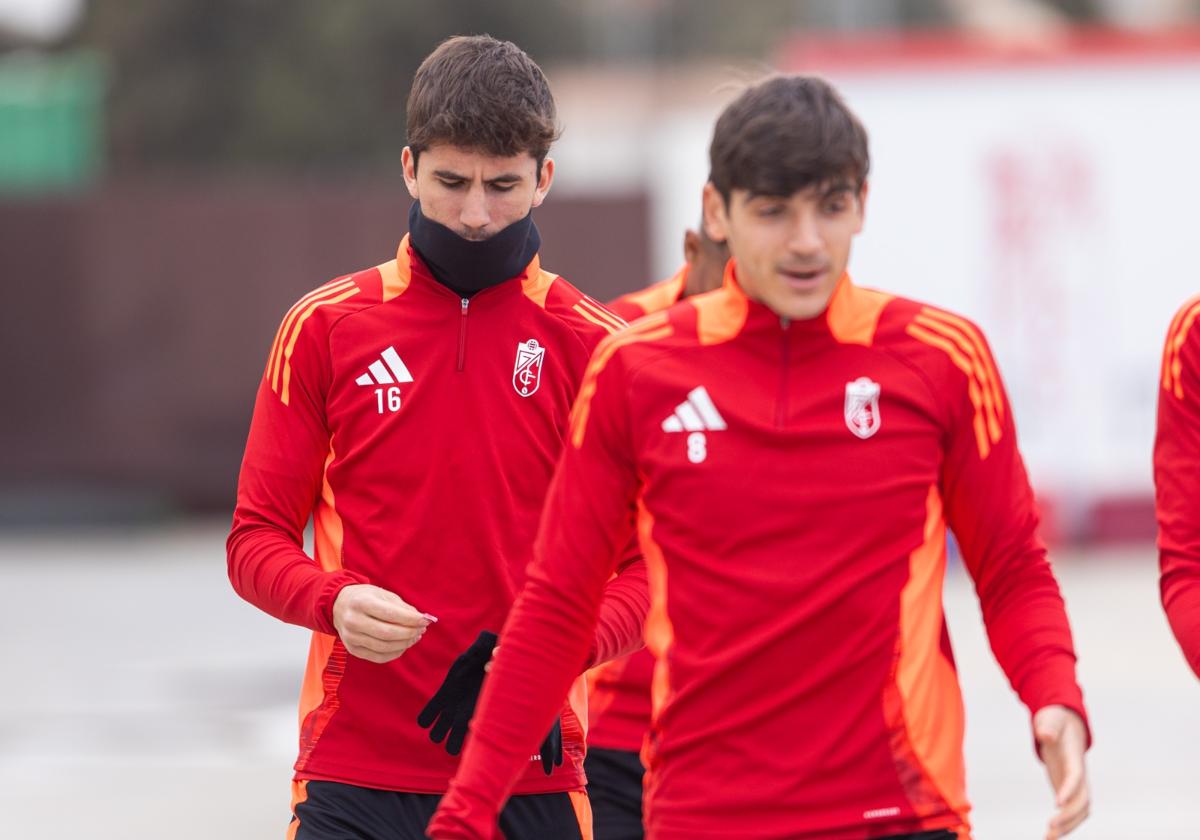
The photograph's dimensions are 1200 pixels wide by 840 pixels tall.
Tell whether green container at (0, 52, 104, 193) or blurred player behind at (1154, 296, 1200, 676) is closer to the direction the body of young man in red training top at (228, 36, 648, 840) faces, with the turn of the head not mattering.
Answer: the blurred player behind

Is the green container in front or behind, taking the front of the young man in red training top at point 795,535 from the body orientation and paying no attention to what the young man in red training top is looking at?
behind

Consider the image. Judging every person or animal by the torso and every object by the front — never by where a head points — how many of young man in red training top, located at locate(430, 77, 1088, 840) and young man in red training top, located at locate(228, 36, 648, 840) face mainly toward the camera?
2

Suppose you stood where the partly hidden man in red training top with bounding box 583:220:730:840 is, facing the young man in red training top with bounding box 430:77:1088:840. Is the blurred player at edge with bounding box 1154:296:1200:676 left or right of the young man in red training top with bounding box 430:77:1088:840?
left

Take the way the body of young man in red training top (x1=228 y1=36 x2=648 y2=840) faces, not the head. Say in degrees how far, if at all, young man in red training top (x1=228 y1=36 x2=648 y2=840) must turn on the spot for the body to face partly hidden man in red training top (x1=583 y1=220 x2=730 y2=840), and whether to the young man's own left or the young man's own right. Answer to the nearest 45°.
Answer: approximately 135° to the young man's own left

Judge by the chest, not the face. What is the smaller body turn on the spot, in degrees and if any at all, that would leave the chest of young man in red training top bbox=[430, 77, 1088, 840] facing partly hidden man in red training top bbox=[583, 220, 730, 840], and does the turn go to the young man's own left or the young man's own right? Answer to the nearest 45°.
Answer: approximately 180°

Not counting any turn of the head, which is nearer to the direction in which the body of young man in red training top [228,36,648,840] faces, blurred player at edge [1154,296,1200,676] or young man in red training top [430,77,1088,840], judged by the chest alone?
the young man in red training top

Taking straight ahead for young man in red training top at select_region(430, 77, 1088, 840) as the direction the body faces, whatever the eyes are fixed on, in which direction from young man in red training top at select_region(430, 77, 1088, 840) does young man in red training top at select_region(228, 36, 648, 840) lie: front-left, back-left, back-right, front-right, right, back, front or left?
back-right

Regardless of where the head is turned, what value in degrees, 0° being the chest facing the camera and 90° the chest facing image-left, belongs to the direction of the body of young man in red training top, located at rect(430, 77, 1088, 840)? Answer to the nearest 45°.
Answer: approximately 0°
